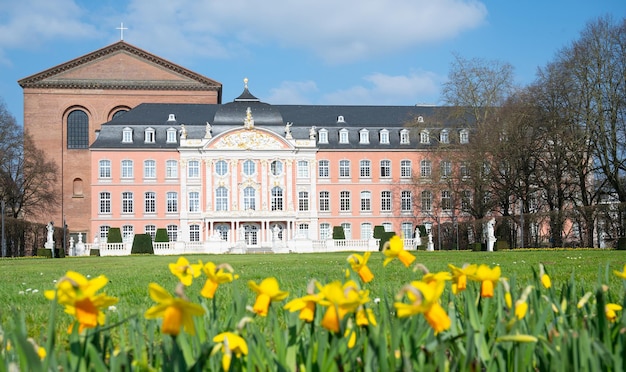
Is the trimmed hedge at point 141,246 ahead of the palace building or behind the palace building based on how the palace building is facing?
ahead

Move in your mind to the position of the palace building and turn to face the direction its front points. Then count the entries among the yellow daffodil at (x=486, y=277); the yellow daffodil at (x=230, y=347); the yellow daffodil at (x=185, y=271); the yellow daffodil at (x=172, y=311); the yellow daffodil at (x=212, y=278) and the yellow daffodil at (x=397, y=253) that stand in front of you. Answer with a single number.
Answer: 6

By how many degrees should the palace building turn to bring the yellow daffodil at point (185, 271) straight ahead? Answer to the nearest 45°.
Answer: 0° — it already faces it

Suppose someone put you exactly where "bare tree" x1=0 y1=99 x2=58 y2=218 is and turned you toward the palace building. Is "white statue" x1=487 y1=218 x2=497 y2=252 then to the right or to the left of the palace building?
right

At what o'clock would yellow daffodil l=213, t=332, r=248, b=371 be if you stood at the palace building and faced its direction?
The yellow daffodil is roughly at 12 o'clock from the palace building.

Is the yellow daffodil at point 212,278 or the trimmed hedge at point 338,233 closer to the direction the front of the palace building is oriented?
the yellow daffodil

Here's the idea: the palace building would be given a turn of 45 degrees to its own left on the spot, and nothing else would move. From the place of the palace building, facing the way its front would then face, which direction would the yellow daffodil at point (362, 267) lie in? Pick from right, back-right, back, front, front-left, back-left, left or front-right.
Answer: front-right

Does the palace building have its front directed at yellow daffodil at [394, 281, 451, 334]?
yes

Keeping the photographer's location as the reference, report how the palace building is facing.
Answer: facing the viewer

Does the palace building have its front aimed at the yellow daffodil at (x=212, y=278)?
yes

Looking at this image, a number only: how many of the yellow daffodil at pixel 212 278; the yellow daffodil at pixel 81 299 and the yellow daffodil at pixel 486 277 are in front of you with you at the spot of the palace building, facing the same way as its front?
3

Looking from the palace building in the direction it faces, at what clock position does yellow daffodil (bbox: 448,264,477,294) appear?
The yellow daffodil is roughly at 12 o'clock from the palace building.

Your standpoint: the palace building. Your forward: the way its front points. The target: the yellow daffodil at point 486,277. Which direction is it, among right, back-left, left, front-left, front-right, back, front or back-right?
front

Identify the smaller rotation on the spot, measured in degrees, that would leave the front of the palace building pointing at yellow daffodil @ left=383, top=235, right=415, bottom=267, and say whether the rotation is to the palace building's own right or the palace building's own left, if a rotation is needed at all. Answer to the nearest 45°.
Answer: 0° — it already faces it

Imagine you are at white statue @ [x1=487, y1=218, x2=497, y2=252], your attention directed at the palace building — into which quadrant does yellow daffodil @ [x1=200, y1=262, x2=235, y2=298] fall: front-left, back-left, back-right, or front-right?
back-left

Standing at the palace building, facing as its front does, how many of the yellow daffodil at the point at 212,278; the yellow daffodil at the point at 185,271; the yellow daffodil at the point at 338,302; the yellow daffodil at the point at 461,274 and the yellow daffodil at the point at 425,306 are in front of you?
5

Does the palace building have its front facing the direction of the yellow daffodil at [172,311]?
yes
